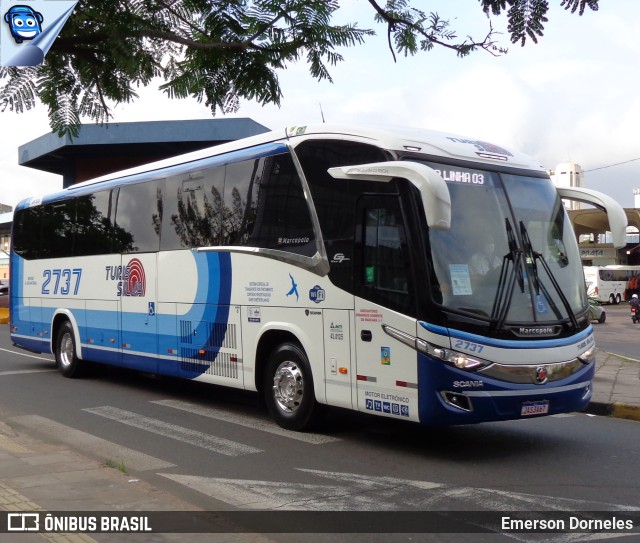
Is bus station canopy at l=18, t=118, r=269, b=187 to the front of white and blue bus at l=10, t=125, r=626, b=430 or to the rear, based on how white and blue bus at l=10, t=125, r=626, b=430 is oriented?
to the rear

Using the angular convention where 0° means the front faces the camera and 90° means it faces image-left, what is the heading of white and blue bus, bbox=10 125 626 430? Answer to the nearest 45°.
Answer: approximately 315°

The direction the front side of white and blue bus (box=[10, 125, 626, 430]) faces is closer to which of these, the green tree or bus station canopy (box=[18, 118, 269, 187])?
the green tree

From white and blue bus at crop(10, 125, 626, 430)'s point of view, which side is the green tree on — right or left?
on its right
